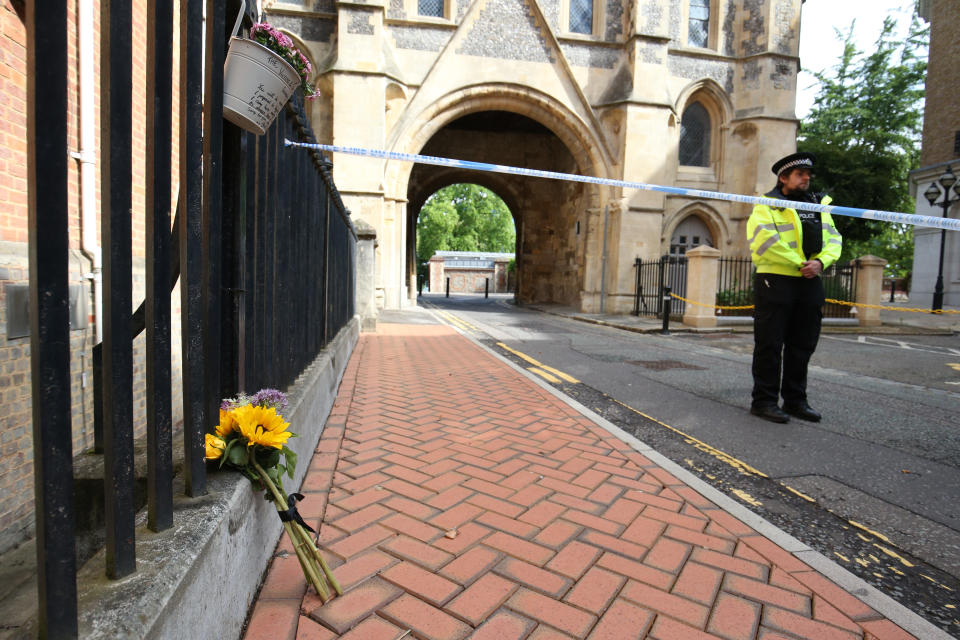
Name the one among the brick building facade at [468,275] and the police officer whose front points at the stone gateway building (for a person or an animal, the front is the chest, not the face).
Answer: the brick building facade

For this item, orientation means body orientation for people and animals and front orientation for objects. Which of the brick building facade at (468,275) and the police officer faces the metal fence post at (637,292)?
the brick building facade

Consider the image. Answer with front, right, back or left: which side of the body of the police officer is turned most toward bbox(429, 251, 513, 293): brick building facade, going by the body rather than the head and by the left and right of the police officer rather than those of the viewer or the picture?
back

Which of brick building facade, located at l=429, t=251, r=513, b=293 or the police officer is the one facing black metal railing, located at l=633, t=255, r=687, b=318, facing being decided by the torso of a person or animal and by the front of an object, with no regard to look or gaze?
the brick building facade

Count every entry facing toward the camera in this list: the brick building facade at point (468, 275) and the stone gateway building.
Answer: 2

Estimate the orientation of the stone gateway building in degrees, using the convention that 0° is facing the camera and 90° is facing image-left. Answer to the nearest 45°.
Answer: approximately 0°

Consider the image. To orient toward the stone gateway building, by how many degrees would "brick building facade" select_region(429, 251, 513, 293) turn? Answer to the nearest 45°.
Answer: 0° — it already faces it

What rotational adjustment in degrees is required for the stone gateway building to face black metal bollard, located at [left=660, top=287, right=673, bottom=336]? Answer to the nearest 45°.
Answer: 0° — it already faces it

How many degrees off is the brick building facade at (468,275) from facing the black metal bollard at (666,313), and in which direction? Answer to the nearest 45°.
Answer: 0° — it already faces it

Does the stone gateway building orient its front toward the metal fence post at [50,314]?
yes

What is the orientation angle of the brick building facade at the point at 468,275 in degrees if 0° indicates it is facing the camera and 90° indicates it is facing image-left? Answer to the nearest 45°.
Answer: approximately 0°

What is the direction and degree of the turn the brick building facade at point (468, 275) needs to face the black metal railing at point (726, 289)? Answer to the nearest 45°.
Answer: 0° — it already faces it

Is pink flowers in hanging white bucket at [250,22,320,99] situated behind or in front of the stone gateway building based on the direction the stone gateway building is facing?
in front

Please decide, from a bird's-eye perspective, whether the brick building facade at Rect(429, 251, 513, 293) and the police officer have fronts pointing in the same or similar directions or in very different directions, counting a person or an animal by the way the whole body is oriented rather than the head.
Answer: same or similar directions
